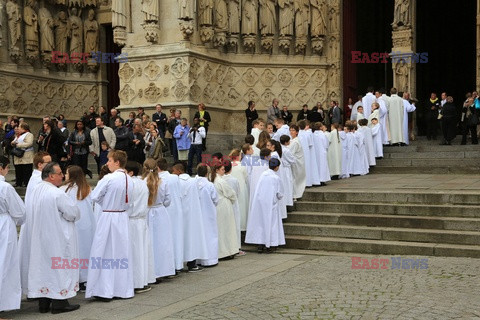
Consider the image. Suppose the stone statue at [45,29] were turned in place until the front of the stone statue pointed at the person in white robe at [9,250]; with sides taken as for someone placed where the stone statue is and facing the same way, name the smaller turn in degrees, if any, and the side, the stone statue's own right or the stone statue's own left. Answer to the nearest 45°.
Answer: approximately 45° to the stone statue's own right

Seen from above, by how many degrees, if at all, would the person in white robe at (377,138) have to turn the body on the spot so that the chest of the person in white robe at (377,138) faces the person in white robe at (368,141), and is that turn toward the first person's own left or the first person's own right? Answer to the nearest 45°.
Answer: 0° — they already face them

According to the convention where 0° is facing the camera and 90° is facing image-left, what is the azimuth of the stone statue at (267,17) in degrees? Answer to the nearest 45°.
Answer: approximately 0°

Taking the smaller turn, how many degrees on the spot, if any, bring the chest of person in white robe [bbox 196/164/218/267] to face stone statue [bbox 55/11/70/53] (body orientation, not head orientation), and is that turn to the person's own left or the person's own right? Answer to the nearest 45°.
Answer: approximately 45° to the person's own left

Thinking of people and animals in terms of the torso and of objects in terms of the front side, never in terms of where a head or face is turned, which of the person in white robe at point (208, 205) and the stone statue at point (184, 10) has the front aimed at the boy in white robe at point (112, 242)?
the stone statue

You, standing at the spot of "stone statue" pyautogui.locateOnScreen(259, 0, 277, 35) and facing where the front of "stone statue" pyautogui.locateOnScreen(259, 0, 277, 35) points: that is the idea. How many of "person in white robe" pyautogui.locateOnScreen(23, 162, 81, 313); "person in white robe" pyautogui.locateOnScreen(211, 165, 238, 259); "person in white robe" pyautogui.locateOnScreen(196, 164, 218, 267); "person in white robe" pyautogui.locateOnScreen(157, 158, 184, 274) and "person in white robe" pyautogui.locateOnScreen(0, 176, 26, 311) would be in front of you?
5

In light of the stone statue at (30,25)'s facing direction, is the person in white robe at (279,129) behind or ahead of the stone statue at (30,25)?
ahead

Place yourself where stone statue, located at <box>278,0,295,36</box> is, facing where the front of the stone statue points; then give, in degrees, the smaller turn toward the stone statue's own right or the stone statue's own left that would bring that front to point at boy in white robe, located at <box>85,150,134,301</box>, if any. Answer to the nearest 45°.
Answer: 0° — it already faces them

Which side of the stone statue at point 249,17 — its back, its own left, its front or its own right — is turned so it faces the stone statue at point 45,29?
right

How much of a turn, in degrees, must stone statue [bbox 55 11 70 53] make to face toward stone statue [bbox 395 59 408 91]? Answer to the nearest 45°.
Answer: approximately 45° to its left

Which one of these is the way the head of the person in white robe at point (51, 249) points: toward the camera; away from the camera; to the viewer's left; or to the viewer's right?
to the viewer's right
